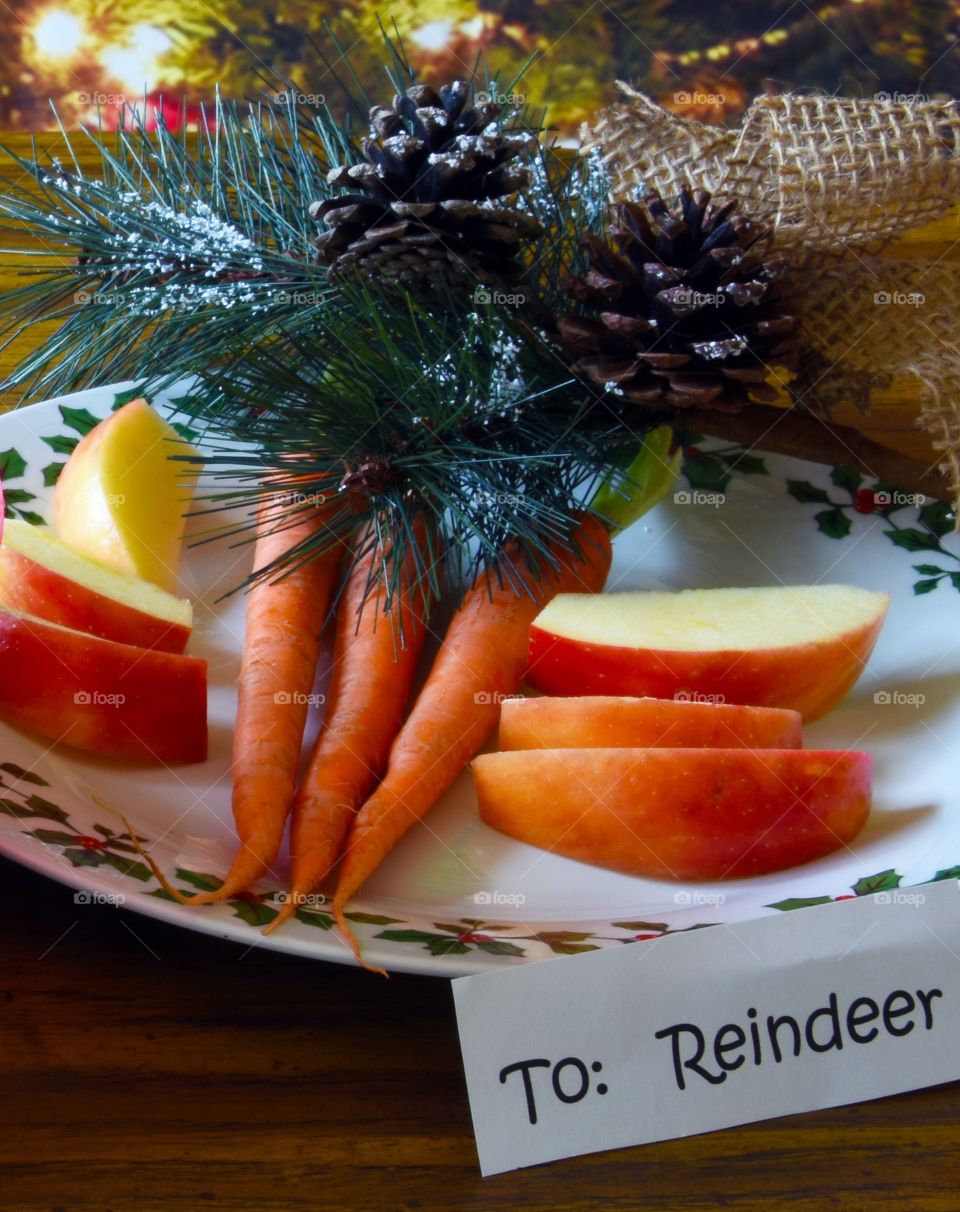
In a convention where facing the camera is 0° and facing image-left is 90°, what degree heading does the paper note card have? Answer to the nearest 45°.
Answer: approximately 0°
